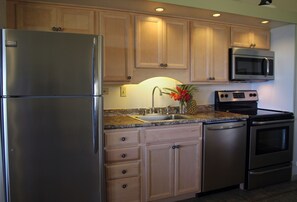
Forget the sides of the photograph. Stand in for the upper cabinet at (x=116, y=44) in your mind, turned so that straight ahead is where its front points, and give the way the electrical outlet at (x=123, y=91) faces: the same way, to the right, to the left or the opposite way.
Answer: the same way

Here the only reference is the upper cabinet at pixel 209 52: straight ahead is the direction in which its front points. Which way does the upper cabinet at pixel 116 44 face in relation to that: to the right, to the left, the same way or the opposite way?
the same way

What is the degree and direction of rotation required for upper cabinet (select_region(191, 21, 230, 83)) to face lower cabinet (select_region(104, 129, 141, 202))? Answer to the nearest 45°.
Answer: approximately 90° to its right

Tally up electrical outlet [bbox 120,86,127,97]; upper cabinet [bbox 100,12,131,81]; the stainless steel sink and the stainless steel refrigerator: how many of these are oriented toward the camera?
4

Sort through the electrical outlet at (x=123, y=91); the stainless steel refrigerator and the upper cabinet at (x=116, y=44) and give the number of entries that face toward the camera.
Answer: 3

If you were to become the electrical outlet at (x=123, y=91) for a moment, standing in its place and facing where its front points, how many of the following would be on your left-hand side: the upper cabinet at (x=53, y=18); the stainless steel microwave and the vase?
2

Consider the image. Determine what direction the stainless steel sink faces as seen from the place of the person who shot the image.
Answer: facing the viewer

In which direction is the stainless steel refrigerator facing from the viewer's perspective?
toward the camera

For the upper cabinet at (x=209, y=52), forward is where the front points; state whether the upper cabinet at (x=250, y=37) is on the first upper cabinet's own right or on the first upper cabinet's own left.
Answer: on the first upper cabinet's own left

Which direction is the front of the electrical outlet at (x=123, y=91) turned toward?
toward the camera

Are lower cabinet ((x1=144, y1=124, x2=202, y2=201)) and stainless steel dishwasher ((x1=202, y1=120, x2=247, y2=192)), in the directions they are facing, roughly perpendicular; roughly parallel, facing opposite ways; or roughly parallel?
roughly parallel

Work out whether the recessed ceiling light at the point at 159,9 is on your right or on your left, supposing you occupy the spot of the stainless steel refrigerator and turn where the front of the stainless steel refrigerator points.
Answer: on your left

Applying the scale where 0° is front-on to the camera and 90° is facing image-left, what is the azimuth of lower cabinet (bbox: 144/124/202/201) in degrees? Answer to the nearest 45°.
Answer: approximately 315°

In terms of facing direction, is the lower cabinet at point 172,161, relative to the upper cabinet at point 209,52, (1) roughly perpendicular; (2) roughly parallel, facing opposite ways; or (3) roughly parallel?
roughly parallel

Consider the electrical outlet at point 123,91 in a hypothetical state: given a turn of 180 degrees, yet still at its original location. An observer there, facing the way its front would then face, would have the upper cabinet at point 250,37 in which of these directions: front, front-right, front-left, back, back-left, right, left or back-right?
right
